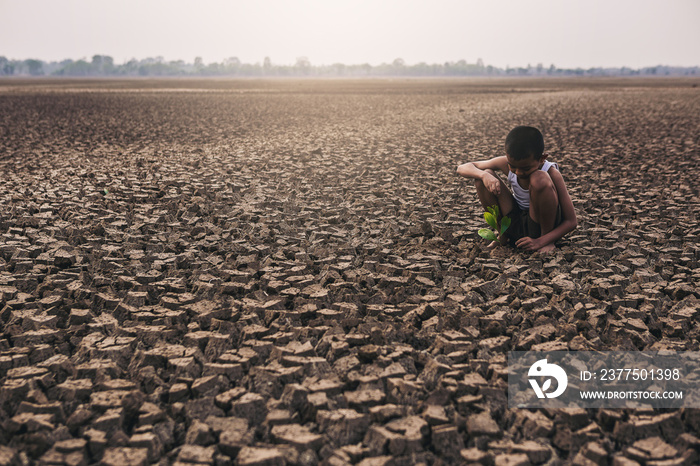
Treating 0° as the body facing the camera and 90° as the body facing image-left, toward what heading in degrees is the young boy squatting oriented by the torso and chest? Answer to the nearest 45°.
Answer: approximately 45°

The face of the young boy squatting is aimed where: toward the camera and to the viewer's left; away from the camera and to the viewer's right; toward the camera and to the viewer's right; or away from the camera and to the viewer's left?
toward the camera and to the viewer's left
